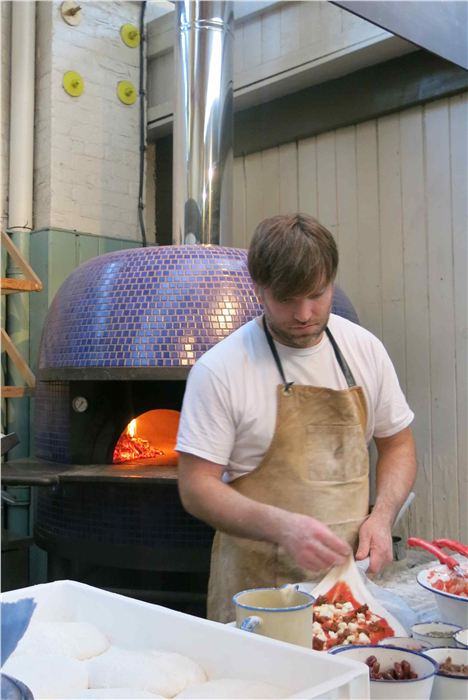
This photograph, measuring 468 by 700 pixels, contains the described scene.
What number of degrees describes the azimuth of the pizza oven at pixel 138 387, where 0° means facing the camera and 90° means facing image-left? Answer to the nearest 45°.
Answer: approximately 0°

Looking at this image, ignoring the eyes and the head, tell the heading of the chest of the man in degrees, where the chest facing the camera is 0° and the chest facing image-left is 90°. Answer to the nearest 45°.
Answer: approximately 315°

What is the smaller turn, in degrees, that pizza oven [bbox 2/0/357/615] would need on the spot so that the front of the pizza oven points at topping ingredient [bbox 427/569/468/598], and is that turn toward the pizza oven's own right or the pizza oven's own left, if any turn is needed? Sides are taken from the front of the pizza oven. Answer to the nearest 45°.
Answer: approximately 45° to the pizza oven's own left

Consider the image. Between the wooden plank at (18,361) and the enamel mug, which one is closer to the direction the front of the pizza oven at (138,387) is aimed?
the enamel mug

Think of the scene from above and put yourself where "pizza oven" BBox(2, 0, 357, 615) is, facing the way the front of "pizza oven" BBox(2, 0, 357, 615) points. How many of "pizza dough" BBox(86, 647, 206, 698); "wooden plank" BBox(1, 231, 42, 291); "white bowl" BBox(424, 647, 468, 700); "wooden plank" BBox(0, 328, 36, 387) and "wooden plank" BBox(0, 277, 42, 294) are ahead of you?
2

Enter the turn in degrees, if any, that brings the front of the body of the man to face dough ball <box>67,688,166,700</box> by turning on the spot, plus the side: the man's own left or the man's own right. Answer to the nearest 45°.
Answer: approximately 45° to the man's own right
